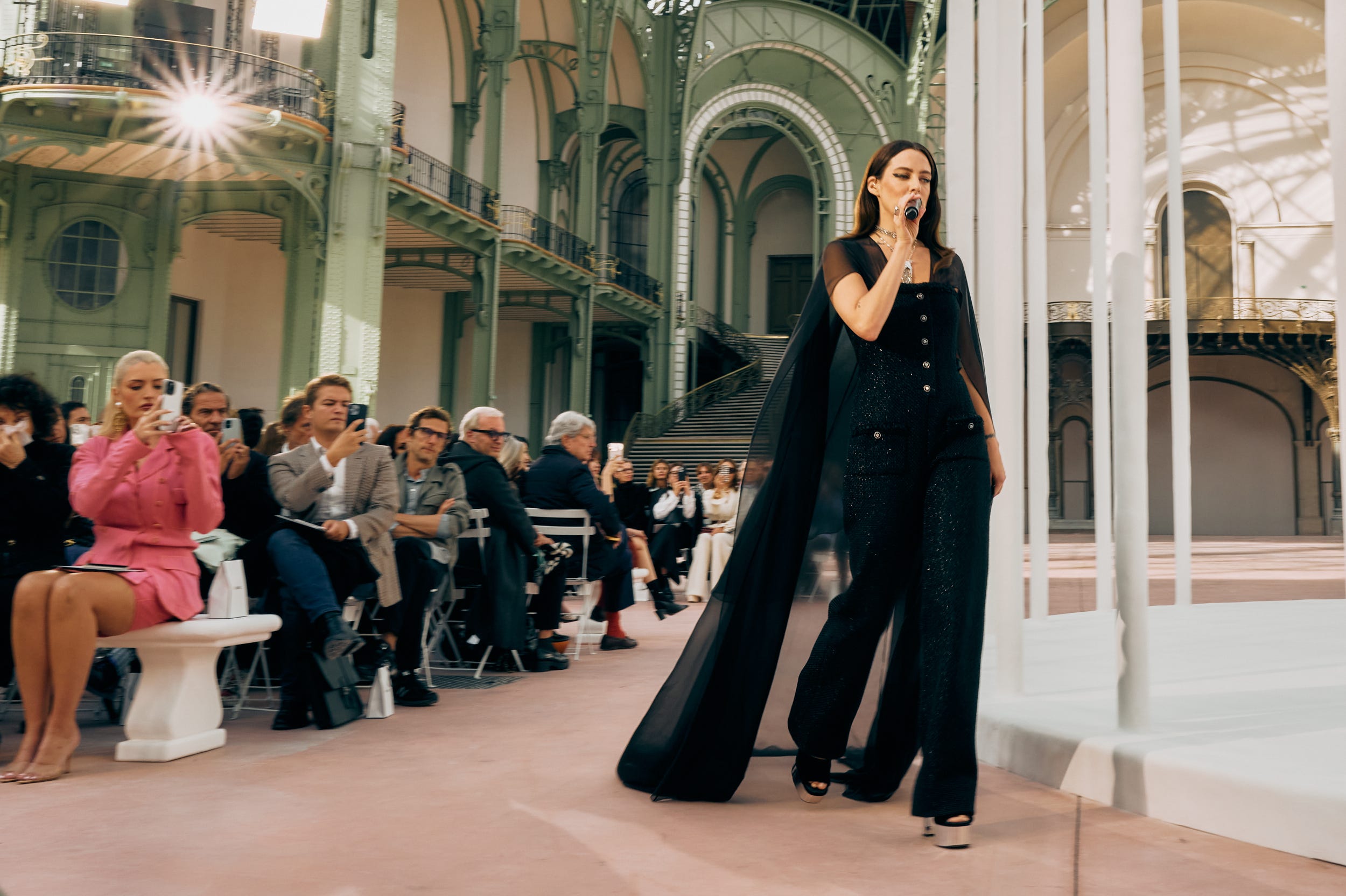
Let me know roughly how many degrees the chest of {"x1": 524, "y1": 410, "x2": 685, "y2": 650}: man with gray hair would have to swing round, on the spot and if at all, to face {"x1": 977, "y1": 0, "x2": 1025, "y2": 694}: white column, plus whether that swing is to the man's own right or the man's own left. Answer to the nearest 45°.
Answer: approximately 45° to the man's own right

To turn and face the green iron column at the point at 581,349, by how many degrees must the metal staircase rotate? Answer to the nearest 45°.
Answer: approximately 45° to its right

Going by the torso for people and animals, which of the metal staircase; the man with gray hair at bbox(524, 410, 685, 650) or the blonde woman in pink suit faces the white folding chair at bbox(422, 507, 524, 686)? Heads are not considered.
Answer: the metal staircase

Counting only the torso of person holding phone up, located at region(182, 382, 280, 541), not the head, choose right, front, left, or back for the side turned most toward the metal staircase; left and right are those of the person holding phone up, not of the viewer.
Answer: left

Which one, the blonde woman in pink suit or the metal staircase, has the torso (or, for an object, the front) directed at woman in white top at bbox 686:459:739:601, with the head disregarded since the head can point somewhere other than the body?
the metal staircase

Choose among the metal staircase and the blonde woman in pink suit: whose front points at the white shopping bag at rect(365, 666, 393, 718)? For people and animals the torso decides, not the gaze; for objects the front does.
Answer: the metal staircase

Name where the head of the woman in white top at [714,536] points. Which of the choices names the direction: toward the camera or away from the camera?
toward the camera

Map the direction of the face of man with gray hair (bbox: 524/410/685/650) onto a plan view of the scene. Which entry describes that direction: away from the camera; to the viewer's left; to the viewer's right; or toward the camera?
to the viewer's right

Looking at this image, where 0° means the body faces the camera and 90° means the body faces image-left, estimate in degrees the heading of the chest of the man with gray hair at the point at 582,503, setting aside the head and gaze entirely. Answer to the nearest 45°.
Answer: approximately 270°

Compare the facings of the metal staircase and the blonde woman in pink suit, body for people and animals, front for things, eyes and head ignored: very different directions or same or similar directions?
same or similar directions

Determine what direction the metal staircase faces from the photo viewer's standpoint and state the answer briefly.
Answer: facing the viewer

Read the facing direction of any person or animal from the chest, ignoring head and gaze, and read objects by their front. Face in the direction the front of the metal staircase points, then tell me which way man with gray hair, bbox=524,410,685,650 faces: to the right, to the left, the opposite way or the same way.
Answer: to the left

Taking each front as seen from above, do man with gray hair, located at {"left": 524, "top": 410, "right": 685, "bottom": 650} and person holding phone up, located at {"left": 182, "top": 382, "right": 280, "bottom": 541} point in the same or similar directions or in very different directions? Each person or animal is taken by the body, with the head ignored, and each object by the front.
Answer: same or similar directions

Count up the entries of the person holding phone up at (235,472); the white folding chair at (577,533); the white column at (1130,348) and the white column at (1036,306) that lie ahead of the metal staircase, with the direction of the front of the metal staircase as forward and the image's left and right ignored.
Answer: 4

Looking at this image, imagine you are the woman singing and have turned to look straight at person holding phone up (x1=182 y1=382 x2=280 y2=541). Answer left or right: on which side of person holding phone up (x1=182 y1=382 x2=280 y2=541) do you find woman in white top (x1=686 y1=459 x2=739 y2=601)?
right

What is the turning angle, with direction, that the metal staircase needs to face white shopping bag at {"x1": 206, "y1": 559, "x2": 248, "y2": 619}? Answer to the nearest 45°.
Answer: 0° — it already faces it

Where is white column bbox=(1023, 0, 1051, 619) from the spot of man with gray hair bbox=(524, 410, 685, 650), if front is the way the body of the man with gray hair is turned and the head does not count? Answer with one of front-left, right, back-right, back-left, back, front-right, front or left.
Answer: front-right

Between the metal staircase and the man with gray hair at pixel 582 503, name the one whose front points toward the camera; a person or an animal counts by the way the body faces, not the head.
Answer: the metal staircase

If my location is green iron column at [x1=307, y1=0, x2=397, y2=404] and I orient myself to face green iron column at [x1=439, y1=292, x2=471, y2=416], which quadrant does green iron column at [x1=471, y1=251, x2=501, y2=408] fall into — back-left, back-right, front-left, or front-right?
front-right
